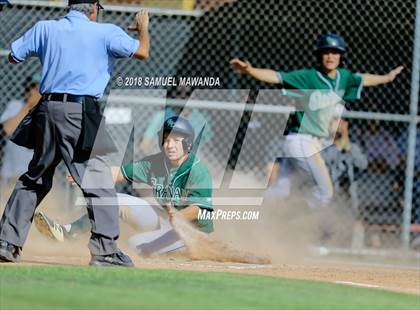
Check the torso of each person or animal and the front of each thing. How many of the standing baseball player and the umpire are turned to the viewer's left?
0

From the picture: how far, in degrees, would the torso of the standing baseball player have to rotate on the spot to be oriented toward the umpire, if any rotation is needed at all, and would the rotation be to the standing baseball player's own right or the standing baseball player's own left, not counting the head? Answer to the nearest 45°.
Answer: approximately 90° to the standing baseball player's own right

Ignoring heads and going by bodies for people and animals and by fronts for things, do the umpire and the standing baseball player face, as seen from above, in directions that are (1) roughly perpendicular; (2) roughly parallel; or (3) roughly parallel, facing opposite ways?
roughly parallel, facing opposite ways

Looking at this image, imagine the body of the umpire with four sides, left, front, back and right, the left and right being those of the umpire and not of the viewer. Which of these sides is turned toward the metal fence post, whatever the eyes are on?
front

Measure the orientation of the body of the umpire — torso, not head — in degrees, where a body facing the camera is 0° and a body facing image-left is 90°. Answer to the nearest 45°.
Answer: approximately 225°

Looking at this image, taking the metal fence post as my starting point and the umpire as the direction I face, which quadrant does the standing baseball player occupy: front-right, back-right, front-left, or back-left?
front-right

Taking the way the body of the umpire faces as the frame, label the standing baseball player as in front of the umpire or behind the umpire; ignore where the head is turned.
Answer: in front

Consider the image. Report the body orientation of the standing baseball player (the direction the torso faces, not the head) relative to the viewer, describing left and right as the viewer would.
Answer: facing the viewer and to the right of the viewer

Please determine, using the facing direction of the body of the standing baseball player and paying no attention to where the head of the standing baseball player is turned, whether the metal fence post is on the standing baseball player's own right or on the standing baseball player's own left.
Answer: on the standing baseball player's own left
